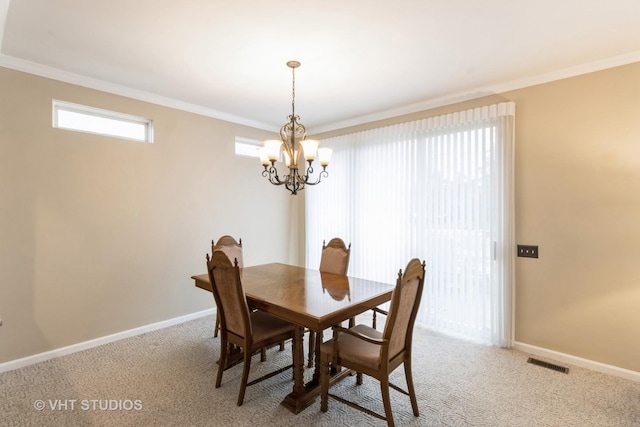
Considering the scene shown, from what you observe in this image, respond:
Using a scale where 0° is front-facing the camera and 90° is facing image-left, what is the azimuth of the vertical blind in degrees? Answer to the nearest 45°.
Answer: approximately 45°

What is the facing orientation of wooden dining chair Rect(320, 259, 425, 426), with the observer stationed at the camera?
facing away from the viewer and to the left of the viewer

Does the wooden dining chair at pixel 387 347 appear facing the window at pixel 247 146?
yes

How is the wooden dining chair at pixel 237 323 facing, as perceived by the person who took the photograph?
facing away from the viewer and to the right of the viewer

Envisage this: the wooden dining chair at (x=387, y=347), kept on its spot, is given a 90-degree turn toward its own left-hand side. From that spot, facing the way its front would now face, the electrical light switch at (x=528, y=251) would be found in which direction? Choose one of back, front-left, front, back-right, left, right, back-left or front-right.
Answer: back

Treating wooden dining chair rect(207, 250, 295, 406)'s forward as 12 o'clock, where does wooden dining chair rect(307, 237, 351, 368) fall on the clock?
wooden dining chair rect(307, 237, 351, 368) is roughly at 12 o'clock from wooden dining chair rect(207, 250, 295, 406).

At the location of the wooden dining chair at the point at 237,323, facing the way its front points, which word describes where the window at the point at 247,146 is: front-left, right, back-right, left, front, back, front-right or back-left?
front-left

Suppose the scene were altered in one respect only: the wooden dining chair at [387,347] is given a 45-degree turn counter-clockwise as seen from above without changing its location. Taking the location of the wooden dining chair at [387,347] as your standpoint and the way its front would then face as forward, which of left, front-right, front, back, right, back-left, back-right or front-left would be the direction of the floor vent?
back-right

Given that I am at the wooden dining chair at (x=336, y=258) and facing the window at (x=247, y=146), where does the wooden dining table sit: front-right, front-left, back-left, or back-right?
back-left

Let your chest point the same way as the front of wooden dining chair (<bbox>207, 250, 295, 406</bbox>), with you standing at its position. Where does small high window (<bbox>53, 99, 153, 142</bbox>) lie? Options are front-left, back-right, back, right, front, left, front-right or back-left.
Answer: left
